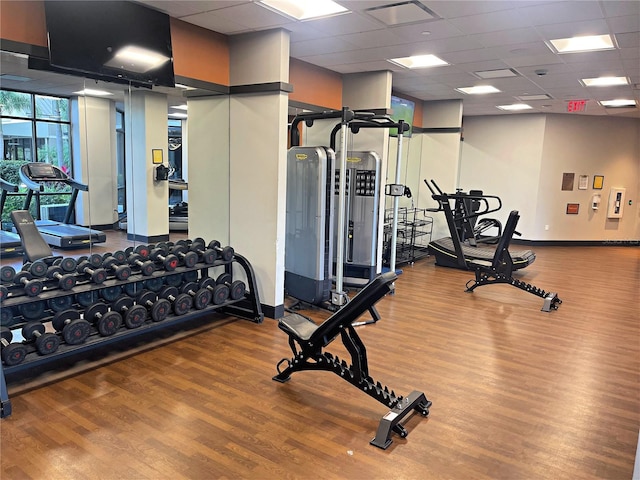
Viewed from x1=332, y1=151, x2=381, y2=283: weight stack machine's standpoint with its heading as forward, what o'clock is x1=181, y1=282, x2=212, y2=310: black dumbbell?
The black dumbbell is roughly at 1 o'clock from the weight stack machine.

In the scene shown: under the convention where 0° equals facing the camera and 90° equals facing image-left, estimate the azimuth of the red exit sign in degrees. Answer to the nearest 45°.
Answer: approximately 0°

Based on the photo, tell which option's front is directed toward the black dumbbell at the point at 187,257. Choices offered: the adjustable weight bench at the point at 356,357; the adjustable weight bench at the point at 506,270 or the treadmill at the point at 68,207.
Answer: the adjustable weight bench at the point at 356,357

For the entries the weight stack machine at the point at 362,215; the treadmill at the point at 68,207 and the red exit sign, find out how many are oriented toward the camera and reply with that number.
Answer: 2

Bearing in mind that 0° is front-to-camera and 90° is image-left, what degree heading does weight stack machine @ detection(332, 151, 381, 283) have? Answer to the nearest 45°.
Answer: approximately 0°

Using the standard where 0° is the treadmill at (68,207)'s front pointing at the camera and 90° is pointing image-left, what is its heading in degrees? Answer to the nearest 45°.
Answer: approximately 135°

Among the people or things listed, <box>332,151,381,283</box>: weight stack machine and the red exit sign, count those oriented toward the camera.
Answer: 2
